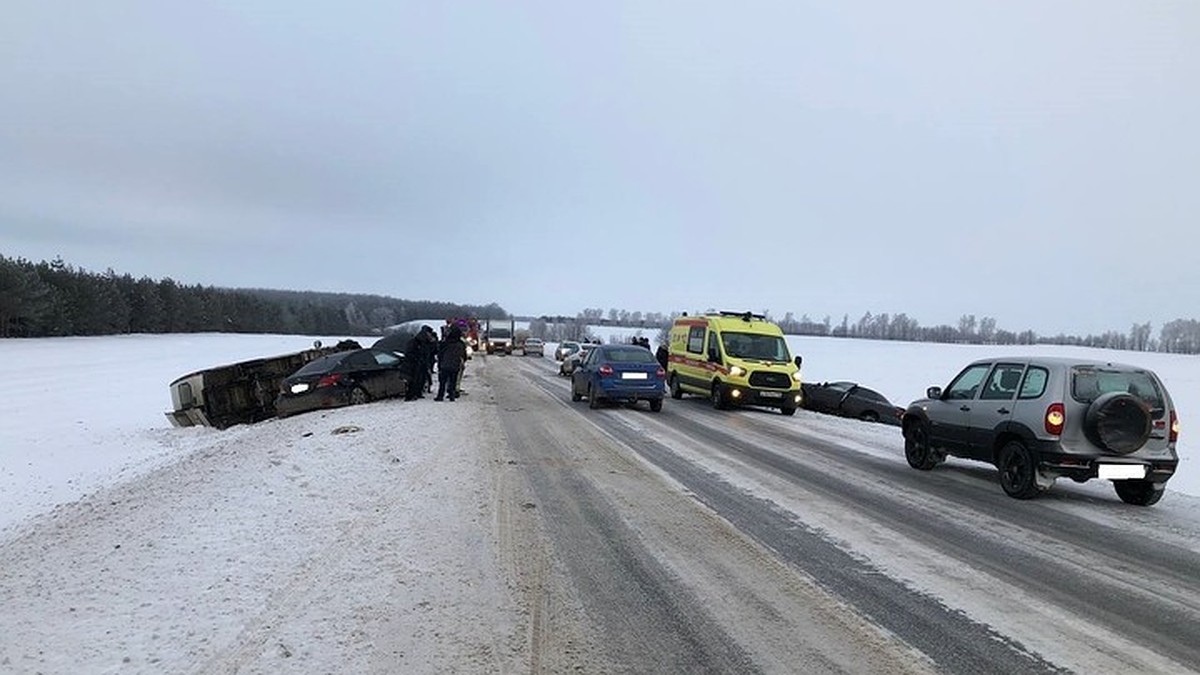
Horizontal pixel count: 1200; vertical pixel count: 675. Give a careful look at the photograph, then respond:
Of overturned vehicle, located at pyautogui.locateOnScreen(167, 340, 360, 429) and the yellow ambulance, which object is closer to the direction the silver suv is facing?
the yellow ambulance

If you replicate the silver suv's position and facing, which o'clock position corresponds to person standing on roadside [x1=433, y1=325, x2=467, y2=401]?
The person standing on roadside is roughly at 11 o'clock from the silver suv.

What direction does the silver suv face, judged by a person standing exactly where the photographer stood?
facing away from the viewer and to the left of the viewer

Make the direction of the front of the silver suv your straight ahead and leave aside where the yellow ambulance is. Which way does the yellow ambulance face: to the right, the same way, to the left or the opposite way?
the opposite way

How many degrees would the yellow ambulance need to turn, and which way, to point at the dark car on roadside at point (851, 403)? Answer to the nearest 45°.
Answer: approximately 90° to its left

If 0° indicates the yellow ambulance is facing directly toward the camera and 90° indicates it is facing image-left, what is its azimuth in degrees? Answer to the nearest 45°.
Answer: approximately 315°

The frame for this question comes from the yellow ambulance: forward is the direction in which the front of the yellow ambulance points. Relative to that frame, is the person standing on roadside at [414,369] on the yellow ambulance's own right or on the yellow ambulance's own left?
on the yellow ambulance's own right

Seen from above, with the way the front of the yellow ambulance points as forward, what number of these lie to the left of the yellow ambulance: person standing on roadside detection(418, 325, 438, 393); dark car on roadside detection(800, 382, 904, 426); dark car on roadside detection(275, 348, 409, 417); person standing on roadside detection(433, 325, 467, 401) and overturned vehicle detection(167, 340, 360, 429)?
1

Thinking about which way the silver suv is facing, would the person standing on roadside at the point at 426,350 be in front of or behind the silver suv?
in front

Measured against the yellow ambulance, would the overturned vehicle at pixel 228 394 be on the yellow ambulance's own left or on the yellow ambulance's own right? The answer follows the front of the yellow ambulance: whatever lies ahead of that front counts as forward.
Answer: on the yellow ambulance's own right

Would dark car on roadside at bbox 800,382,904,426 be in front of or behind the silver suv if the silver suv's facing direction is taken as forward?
in front

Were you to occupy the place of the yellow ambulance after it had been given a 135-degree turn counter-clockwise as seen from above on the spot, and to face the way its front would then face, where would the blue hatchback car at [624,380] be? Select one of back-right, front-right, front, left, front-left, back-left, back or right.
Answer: back-left

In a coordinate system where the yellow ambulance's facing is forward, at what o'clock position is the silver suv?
The silver suv is roughly at 1 o'clock from the yellow ambulance.

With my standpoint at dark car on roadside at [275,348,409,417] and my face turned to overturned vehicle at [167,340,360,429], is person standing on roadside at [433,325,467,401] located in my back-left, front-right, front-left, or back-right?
back-right
